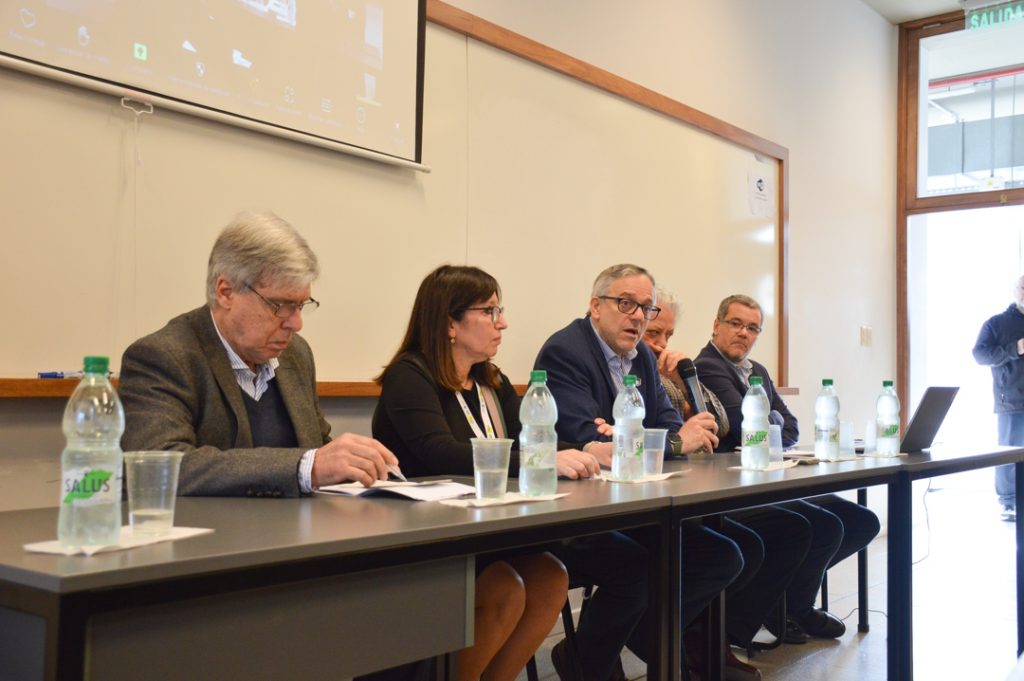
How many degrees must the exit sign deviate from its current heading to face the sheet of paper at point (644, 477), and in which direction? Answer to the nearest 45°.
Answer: approximately 45° to its left

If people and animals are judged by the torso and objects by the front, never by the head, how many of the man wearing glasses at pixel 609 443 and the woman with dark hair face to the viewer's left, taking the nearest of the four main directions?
0

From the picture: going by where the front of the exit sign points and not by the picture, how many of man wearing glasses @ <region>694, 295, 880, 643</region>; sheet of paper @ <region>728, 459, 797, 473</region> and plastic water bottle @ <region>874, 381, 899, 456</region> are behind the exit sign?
0

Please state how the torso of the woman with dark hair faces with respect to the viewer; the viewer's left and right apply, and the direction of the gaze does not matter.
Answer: facing the viewer and to the right of the viewer

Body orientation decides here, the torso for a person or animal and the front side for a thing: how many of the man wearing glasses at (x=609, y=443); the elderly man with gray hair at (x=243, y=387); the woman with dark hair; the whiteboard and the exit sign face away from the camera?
0

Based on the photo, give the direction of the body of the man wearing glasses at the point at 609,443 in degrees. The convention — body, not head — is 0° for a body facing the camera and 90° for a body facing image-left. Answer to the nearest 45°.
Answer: approximately 315°

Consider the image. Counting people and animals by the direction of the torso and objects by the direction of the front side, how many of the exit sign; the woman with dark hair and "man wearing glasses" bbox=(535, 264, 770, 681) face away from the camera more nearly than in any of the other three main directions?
0

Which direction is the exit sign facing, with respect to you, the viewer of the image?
facing the viewer and to the left of the viewer

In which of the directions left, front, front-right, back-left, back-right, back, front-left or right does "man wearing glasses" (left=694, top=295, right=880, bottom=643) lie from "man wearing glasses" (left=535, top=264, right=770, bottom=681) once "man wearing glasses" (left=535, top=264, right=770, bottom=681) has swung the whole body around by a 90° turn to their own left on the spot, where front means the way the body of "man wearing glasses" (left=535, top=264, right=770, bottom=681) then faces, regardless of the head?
front

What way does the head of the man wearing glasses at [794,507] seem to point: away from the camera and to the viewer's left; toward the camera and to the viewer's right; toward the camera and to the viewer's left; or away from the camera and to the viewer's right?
toward the camera and to the viewer's left

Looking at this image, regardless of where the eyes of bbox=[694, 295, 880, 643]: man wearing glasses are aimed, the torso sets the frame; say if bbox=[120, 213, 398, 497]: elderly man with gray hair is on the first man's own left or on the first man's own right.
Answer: on the first man's own right

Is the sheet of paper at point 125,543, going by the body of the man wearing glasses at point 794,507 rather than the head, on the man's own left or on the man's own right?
on the man's own right

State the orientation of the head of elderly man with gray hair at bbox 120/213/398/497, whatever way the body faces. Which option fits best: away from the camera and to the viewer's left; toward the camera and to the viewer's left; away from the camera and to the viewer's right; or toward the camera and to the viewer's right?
toward the camera and to the viewer's right

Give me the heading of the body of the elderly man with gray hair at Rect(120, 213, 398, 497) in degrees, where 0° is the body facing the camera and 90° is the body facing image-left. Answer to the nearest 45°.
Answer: approximately 315°

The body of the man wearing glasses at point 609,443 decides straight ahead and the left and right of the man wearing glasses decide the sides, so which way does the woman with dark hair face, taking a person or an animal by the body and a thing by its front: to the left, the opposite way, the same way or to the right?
the same way

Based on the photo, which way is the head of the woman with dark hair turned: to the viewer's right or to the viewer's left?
to the viewer's right
